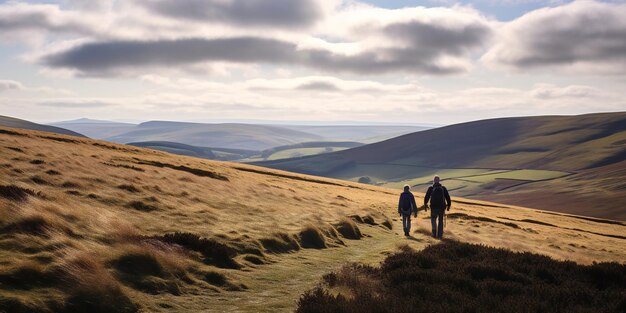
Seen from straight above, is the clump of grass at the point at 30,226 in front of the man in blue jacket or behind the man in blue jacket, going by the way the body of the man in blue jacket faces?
behind

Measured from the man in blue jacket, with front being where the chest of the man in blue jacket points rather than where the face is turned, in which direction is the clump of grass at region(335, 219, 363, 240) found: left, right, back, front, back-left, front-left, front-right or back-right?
back-left

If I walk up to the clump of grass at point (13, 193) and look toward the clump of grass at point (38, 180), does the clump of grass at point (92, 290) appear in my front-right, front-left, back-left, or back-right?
back-right

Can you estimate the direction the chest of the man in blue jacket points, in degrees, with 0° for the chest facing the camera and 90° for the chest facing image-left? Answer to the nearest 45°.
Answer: approximately 180°

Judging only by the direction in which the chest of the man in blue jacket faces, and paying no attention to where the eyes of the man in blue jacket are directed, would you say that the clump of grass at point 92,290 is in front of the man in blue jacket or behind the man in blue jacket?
behind

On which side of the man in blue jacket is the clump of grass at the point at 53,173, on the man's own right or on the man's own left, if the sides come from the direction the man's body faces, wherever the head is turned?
on the man's own left

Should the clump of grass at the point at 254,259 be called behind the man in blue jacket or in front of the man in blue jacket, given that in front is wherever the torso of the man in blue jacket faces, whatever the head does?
behind

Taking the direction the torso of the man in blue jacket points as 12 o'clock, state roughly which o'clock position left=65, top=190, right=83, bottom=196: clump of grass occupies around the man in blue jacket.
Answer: The clump of grass is roughly at 8 o'clock from the man in blue jacket.

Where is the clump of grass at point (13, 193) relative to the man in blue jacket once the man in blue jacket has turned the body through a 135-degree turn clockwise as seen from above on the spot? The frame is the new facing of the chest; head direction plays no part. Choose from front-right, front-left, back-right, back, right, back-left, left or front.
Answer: right

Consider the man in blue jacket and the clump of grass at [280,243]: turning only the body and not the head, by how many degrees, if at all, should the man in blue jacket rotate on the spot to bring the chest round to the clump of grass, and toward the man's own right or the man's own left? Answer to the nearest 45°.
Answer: approximately 135° to the man's own left

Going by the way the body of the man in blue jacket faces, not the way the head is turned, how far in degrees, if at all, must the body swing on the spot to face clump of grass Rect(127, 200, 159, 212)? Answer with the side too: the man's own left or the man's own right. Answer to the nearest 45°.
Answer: approximately 135° to the man's own left

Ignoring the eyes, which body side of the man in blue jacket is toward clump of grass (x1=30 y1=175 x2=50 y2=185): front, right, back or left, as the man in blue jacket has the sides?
left

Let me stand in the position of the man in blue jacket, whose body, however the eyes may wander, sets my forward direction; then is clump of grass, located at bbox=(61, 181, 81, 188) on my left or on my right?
on my left

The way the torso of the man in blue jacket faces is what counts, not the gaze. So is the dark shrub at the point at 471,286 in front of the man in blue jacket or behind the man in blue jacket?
behind
